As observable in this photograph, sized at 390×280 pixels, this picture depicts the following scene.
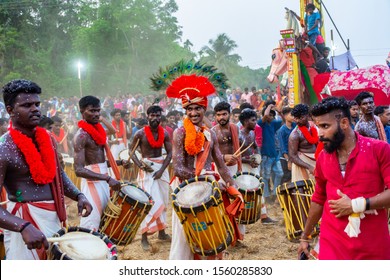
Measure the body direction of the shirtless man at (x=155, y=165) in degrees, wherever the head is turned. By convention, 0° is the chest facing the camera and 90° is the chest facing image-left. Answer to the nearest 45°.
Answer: approximately 0°

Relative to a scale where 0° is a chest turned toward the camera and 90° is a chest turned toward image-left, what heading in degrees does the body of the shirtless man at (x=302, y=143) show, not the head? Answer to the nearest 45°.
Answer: approximately 315°

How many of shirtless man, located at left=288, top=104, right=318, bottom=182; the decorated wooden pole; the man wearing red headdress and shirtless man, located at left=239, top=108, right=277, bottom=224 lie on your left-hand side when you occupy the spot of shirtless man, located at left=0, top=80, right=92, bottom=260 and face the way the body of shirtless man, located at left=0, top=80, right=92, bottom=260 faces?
4

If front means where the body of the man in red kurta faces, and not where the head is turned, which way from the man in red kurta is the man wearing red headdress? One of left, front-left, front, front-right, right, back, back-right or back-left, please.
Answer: right

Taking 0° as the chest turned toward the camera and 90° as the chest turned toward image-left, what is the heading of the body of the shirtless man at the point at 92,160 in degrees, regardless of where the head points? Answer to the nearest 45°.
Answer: approximately 315°

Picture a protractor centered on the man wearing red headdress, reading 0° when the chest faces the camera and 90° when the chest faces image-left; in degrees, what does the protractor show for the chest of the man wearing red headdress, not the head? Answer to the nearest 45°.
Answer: approximately 0°

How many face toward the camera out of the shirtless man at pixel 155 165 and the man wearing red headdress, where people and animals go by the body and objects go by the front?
2

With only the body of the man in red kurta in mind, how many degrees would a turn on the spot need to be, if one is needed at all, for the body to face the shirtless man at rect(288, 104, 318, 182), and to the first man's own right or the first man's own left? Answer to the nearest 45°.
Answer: approximately 135° to the first man's own right

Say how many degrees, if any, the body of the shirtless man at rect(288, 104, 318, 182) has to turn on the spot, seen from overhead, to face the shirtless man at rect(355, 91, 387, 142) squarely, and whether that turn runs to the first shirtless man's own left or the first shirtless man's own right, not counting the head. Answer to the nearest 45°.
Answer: approximately 45° to the first shirtless man's own left
